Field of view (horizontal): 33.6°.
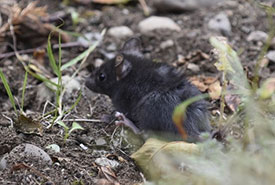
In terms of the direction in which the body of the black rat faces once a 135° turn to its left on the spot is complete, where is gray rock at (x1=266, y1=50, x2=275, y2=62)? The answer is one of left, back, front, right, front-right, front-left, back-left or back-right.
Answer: left

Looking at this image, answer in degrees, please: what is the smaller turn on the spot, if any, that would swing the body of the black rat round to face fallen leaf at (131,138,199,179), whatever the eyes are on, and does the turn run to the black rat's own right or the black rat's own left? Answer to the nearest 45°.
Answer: approximately 90° to the black rat's own left

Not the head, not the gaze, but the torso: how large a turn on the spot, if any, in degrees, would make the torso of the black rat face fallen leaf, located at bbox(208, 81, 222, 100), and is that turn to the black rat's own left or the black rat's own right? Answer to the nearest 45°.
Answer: approximately 135° to the black rat's own right

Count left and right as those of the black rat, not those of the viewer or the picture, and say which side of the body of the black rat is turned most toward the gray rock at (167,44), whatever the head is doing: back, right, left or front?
right

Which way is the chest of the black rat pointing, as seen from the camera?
to the viewer's left

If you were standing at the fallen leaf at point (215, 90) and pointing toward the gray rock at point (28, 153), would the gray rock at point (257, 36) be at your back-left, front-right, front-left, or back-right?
back-right

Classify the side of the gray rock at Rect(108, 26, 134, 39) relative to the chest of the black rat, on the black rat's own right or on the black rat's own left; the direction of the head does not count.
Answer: on the black rat's own right

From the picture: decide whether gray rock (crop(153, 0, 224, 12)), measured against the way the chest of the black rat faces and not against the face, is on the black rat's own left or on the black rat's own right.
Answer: on the black rat's own right

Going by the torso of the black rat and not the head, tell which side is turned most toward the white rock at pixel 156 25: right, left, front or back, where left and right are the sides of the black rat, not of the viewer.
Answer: right

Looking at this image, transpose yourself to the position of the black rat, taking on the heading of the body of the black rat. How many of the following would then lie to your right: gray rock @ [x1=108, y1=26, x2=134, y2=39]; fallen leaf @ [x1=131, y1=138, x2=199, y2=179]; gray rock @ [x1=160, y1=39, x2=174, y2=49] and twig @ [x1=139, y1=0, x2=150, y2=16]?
3

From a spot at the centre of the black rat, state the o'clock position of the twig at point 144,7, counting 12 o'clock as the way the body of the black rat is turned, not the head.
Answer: The twig is roughly at 3 o'clock from the black rat.

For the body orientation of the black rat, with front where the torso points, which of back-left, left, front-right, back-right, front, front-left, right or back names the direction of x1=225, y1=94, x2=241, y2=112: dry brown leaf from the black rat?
back

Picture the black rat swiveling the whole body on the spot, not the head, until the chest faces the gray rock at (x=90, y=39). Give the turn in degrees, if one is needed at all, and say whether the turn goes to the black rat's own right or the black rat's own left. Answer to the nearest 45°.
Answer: approximately 90° to the black rat's own right
